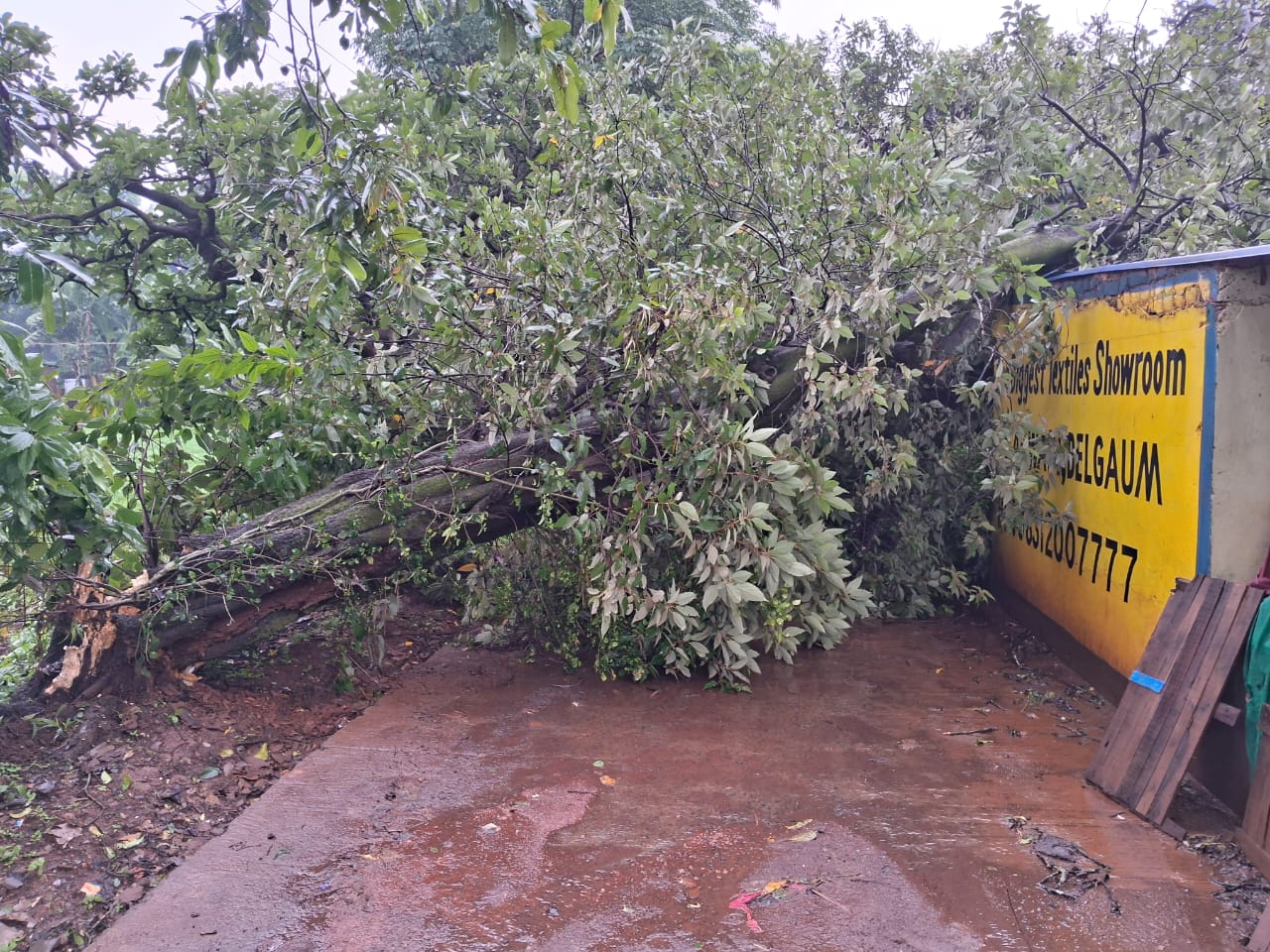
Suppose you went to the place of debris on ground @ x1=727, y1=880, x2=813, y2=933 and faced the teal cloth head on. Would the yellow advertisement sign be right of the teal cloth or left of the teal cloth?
left

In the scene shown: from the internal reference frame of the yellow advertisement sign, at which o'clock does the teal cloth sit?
The teal cloth is roughly at 10 o'clock from the yellow advertisement sign.

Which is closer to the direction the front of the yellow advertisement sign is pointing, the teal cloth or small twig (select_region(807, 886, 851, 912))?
the small twig

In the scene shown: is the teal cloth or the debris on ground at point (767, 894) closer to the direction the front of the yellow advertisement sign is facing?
the debris on ground

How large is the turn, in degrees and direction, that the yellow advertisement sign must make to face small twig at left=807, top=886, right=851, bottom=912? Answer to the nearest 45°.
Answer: approximately 45° to its left

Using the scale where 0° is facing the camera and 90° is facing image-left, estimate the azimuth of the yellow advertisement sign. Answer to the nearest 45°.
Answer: approximately 45°

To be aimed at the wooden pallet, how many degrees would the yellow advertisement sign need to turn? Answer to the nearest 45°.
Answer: approximately 45° to its left
